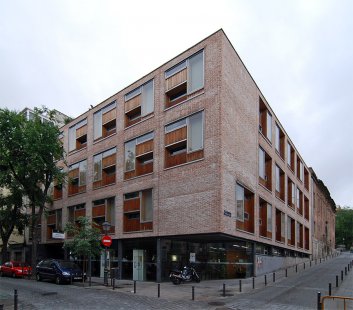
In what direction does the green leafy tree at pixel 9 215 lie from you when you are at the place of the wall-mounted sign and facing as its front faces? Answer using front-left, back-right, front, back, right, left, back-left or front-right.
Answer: back

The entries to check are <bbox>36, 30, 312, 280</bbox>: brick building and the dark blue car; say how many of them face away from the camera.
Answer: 0

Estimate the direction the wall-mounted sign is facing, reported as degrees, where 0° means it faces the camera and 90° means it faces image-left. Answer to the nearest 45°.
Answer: approximately 315°

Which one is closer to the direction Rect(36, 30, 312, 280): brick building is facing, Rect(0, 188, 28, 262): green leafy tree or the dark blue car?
the dark blue car

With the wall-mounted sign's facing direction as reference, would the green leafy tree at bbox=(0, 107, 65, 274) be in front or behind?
behind

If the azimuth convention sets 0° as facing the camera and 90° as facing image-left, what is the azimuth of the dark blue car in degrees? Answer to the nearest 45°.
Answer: approximately 315°

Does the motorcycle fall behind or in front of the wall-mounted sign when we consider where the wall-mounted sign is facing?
behind
